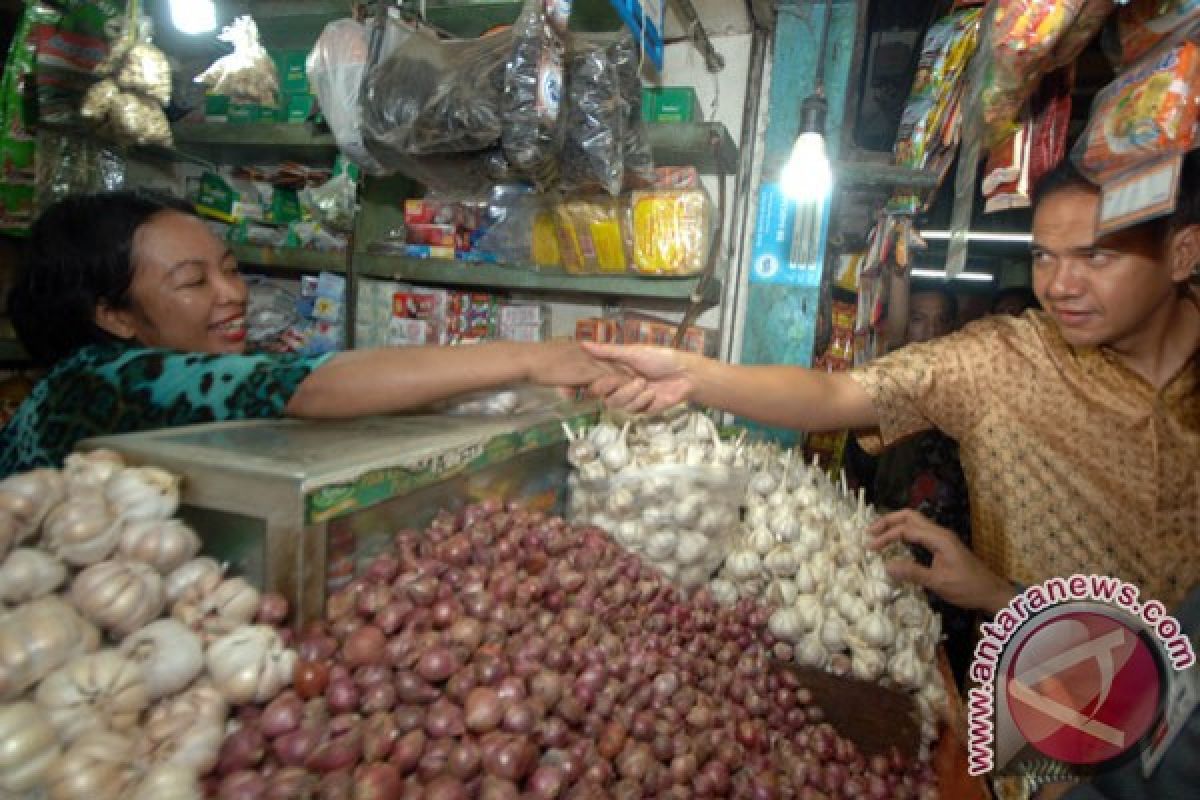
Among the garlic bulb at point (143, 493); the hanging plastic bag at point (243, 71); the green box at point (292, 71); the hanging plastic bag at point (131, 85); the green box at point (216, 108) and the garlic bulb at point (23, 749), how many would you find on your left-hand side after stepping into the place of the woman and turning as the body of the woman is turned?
4

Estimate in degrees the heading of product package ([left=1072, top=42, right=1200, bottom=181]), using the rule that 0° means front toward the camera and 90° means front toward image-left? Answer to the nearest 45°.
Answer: approximately 0°

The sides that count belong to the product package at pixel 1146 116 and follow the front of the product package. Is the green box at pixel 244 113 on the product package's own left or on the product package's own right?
on the product package's own right

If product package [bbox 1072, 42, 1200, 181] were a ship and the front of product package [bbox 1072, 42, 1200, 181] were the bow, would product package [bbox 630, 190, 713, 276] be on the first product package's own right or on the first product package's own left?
on the first product package's own right

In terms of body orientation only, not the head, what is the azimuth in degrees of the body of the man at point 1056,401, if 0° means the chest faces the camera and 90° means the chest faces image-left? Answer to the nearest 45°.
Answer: approximately 45°

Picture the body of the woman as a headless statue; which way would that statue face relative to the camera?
to the viewer's right

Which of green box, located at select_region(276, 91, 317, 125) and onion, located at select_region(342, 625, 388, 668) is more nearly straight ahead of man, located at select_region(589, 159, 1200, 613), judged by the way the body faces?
the onion
